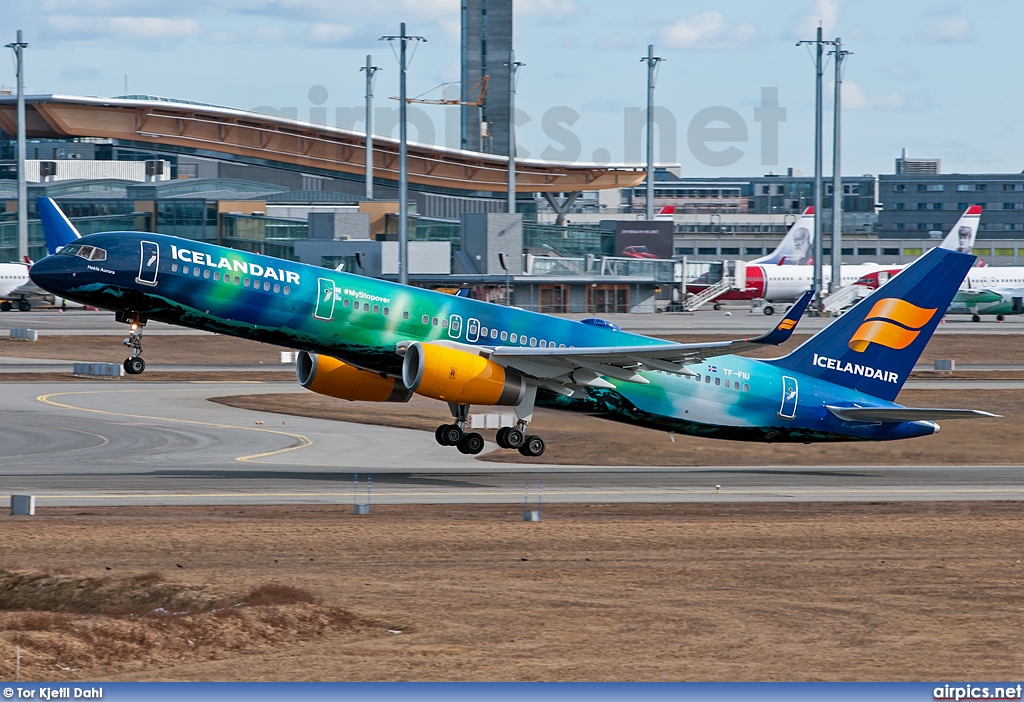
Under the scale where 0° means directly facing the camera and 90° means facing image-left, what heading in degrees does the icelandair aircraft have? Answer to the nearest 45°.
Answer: approximately 90°
